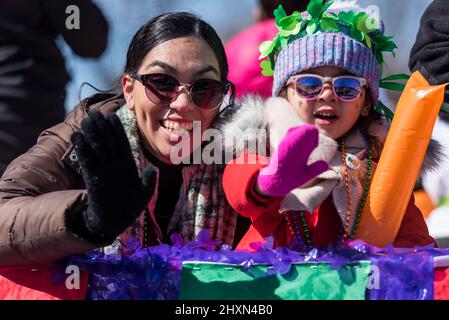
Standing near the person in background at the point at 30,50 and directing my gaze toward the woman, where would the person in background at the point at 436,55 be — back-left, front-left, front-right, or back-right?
front-left

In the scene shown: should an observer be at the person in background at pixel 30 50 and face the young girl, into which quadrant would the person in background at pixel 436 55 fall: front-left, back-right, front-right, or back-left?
front-left

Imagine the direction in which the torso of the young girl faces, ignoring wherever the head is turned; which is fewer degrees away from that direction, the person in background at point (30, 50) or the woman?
the woman

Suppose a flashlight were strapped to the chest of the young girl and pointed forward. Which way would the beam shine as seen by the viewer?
toward the camera

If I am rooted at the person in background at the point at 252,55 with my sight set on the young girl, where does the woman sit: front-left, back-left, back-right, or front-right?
front-right

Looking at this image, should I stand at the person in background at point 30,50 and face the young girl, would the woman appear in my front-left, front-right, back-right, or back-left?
front-right

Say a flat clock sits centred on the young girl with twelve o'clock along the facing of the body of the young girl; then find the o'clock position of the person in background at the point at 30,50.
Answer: The person in background is roughly at 4 o'clock from the young girl.

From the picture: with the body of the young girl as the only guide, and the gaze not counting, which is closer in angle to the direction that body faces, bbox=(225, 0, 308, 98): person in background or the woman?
the woman

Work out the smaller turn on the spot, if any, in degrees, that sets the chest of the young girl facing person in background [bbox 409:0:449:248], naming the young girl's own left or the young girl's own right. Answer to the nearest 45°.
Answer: approximately 135° to the young girl's own left

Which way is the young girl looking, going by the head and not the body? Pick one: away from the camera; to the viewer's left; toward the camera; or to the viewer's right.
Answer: toward the camera

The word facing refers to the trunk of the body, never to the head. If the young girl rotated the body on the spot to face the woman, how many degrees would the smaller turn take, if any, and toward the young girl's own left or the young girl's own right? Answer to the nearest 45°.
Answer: approximately 90° to the young girl's own right

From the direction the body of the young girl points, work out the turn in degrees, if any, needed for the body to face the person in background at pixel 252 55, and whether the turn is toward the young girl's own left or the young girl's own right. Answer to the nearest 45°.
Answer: approximately 180°
